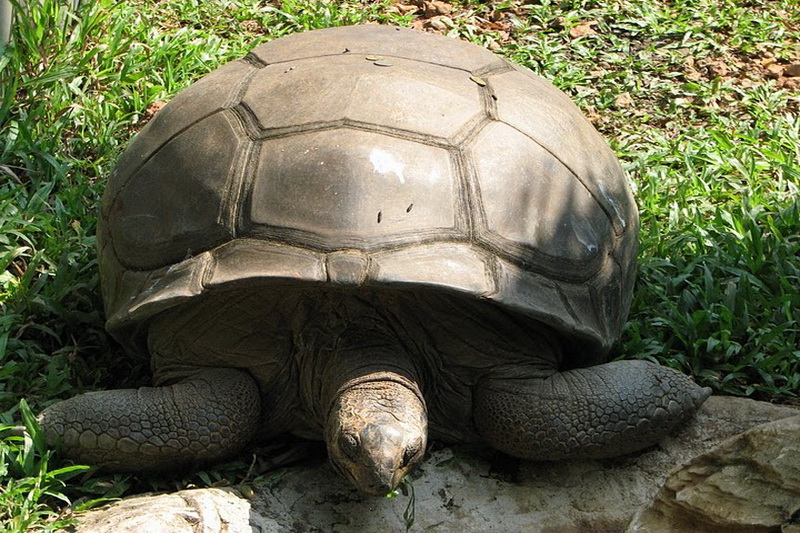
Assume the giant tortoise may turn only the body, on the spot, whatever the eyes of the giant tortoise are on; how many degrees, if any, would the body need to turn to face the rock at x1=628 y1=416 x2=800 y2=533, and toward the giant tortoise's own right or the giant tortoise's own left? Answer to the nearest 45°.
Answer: approximately 45° to the giant tortoise's own left

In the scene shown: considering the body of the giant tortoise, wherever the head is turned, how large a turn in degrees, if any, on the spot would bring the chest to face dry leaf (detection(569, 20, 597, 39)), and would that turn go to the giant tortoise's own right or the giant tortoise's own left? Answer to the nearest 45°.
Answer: approximately 180°

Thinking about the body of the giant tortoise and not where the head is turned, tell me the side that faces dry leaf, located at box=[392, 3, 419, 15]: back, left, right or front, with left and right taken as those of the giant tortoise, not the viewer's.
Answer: back

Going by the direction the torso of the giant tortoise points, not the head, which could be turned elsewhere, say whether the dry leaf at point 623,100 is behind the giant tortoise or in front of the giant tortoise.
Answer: behind

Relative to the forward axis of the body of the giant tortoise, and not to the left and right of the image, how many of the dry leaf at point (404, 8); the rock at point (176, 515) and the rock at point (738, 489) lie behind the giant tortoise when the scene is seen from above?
1

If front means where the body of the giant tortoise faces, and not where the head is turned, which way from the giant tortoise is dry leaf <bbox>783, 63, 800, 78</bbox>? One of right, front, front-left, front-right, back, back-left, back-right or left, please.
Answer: back-left

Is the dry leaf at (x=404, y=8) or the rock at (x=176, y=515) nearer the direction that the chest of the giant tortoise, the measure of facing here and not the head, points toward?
the rock

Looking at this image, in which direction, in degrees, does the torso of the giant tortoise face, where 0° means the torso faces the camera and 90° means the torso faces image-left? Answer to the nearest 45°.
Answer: approximately 0°

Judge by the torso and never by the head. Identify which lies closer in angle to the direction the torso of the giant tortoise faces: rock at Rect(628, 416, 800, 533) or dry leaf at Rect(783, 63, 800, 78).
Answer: the rock
